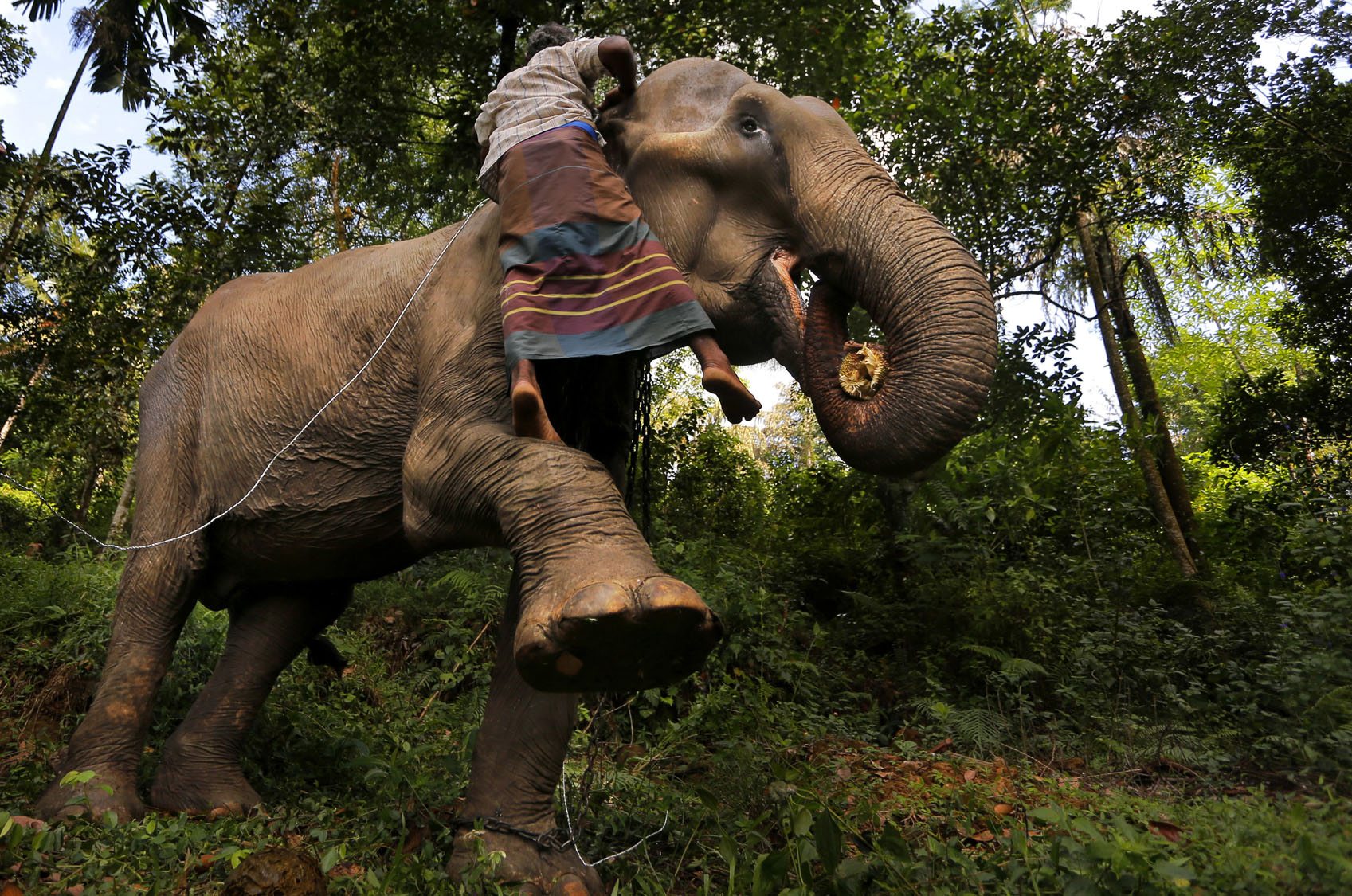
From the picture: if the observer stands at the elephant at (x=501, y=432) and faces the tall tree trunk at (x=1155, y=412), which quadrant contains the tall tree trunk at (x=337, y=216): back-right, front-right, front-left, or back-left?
front-left

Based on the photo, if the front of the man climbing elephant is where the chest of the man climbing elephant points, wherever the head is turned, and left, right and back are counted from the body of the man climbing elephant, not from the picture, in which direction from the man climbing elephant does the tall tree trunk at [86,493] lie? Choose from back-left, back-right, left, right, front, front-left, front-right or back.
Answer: front-left

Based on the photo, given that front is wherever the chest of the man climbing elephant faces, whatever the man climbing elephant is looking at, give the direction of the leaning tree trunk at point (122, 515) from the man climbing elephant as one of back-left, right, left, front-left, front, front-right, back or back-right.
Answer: front-left

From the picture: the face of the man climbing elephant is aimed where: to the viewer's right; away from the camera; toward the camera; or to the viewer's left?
away from the camera

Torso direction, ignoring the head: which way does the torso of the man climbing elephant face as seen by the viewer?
away from the camera

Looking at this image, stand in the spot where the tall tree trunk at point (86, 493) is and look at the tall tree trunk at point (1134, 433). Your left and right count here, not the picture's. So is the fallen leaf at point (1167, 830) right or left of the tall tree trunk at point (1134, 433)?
right

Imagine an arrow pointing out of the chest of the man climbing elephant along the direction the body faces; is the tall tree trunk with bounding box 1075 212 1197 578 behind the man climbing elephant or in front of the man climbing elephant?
in front
